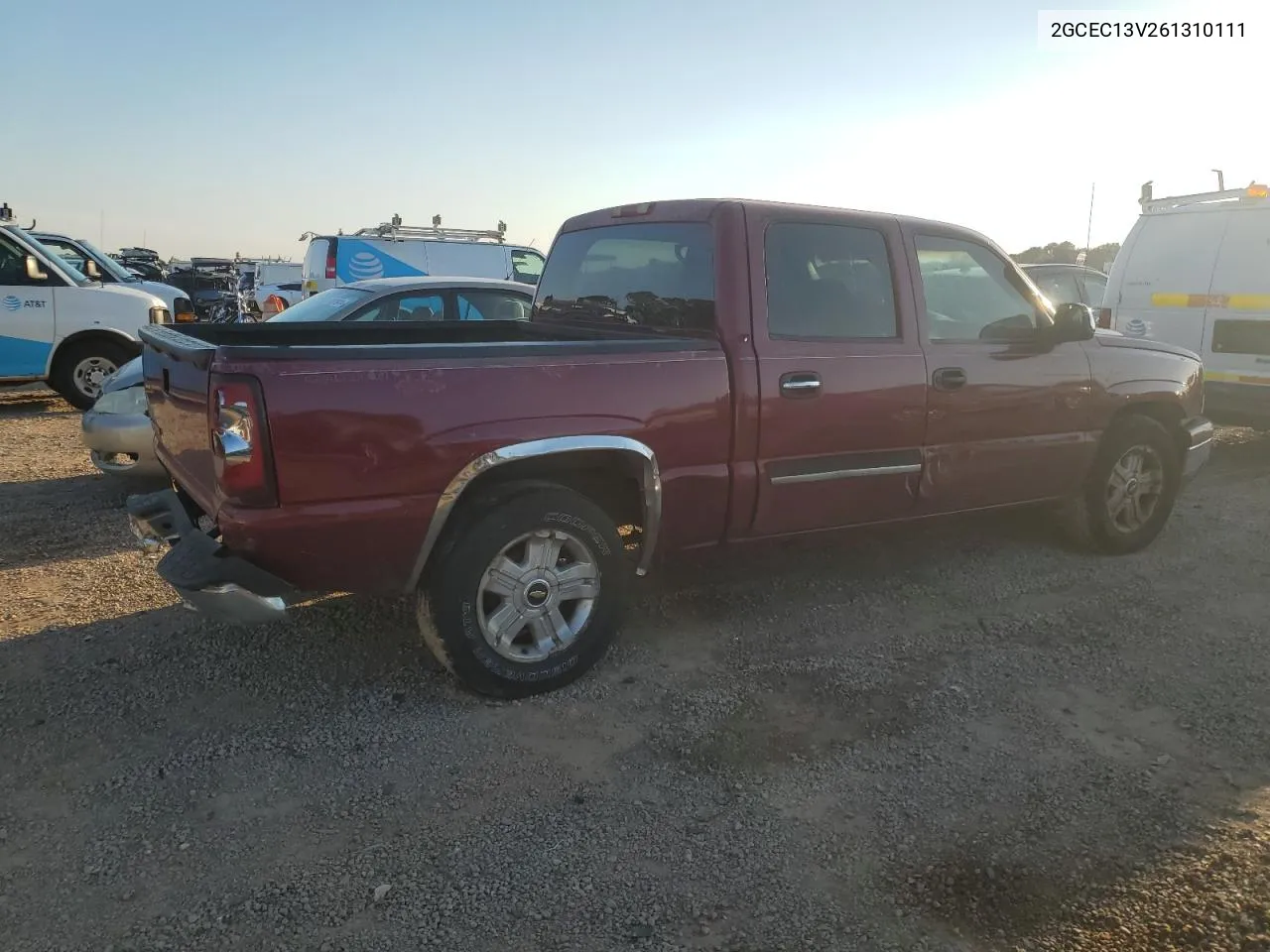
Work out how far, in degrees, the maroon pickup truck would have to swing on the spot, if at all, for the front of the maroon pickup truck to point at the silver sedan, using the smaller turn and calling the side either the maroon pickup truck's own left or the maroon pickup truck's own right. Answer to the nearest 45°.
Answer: approximately 90° to the maroon pickup truck's own left

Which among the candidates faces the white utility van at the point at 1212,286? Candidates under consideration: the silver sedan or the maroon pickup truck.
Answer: the maroon pickup truck

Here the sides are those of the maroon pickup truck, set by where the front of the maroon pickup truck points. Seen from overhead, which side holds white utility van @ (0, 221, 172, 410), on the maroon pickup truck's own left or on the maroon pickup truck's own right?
on the maroon pickup truck's own left

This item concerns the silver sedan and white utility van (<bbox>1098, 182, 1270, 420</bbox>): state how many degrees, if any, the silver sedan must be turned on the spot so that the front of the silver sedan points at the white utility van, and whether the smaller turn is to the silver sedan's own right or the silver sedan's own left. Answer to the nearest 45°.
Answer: approximately 135° to the silver sedan's own left

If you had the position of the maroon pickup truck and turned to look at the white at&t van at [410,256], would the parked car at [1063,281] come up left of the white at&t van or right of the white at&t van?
right

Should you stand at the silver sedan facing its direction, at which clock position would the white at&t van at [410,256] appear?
The white at&t van is roughly at 5 o'clock from the silver sedan.

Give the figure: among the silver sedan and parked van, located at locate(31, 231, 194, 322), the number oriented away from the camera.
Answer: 0

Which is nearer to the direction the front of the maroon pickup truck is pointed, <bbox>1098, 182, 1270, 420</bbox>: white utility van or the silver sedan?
the white utility van

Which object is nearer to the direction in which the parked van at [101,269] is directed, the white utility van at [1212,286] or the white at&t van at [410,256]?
the white utility van

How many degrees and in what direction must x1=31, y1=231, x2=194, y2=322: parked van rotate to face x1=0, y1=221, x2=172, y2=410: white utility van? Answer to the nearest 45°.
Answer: approximately 45° to its right

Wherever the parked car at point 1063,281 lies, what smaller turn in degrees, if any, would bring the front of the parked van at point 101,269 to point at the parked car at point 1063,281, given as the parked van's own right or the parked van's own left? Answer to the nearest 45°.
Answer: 0° — it already faces it

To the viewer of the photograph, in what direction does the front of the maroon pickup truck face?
facing away from the viewer and to the right of the viewer

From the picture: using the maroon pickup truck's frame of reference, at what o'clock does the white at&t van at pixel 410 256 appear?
The white at&t van is roughly at 10 o'clock from the maroon pickup truck.

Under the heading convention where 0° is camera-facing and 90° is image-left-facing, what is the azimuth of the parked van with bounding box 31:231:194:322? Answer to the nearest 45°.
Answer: approximately 315°
